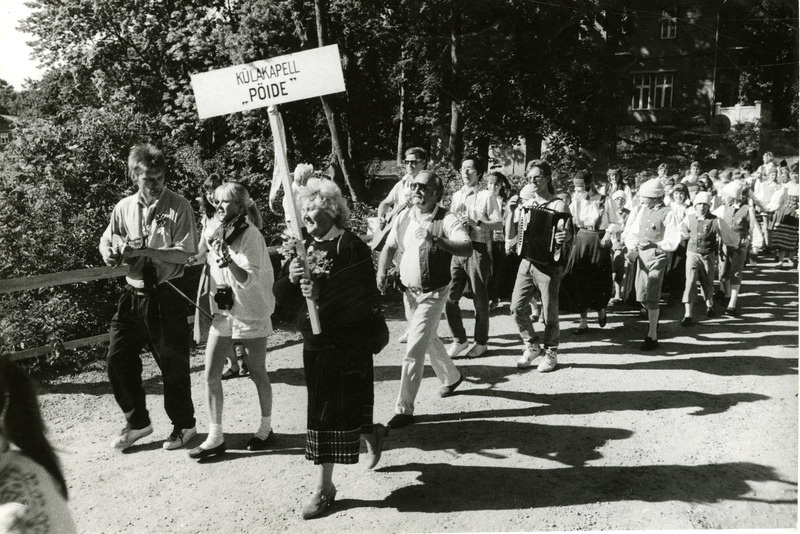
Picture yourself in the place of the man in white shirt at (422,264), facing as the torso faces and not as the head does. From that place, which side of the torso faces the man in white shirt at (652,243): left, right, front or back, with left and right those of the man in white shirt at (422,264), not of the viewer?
back

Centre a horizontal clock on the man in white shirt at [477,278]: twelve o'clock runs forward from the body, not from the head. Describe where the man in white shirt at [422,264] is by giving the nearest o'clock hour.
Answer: the man in white shirt at [422,264] is roughly at 11 o'clock from the man in white shirt at [477,278].

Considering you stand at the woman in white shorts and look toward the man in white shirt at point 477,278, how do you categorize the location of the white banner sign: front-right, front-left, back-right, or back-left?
back-right

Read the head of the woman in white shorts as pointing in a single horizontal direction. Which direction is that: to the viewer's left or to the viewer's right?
to the viewer's left

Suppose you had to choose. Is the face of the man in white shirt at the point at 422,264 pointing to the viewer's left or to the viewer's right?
to the viewer's left

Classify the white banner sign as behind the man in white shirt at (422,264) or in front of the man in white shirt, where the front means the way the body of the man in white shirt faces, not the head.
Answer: in front

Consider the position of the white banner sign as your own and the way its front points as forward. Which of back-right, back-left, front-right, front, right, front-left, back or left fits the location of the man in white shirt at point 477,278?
back-left

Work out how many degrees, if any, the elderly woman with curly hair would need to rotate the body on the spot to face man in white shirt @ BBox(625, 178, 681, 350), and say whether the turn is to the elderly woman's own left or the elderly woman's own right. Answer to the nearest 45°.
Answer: approximately 180°

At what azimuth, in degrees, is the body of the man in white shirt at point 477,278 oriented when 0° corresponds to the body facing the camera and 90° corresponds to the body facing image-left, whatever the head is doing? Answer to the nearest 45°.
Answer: approximately 45°

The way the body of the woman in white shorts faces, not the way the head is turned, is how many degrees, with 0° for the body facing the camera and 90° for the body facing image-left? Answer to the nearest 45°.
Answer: approximately 45°

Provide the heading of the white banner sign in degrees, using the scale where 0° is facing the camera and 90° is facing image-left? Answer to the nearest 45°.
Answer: approximately 0°

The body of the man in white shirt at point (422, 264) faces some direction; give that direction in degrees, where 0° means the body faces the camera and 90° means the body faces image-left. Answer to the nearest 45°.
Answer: approximately 45°
